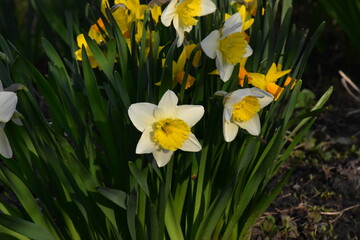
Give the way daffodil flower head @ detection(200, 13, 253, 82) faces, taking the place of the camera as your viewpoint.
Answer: facing the viewer and to the right of the viewer
